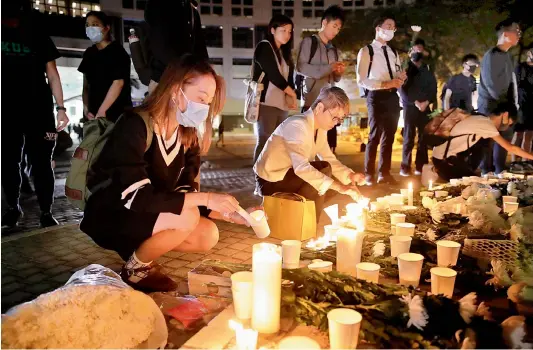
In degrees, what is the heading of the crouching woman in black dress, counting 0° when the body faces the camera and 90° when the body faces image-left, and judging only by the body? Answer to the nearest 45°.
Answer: approximately 315°

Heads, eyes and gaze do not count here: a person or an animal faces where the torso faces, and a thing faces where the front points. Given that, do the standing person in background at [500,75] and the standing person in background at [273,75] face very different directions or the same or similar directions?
same or similar directions

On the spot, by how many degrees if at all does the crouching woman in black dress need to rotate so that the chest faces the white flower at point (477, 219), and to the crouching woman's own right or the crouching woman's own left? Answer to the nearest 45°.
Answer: approximately 45° to the crouching woman's own left

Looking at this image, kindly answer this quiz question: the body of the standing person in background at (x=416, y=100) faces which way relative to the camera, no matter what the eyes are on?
toward the camera

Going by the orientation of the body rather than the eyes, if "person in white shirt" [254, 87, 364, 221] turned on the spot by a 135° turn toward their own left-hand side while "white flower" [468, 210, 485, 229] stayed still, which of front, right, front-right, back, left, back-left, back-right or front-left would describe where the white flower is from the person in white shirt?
back

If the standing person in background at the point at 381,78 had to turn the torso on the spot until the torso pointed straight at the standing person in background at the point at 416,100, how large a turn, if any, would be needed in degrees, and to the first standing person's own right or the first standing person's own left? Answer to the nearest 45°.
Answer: approximately 135° to the first standing person's own left

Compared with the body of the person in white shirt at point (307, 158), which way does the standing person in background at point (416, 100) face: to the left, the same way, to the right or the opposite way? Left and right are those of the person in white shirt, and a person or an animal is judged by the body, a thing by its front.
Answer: to the right

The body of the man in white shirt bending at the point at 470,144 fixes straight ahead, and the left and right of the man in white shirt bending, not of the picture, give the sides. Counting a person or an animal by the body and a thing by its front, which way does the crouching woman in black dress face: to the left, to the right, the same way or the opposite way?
the same way

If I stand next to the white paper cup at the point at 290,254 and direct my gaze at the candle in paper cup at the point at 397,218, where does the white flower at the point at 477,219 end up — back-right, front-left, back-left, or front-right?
front-right

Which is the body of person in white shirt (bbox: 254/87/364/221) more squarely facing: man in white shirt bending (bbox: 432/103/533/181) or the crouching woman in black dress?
the man in white shirt bending

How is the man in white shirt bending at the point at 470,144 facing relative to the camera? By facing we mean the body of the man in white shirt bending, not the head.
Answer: to the viewer's right

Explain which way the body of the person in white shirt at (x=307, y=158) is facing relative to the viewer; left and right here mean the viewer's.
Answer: facing to the right of the viewer

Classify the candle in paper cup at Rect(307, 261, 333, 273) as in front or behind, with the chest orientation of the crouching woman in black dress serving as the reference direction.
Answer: in front
